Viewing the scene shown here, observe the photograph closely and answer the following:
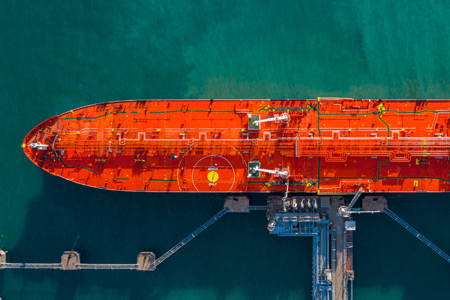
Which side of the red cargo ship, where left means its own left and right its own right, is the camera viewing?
left
